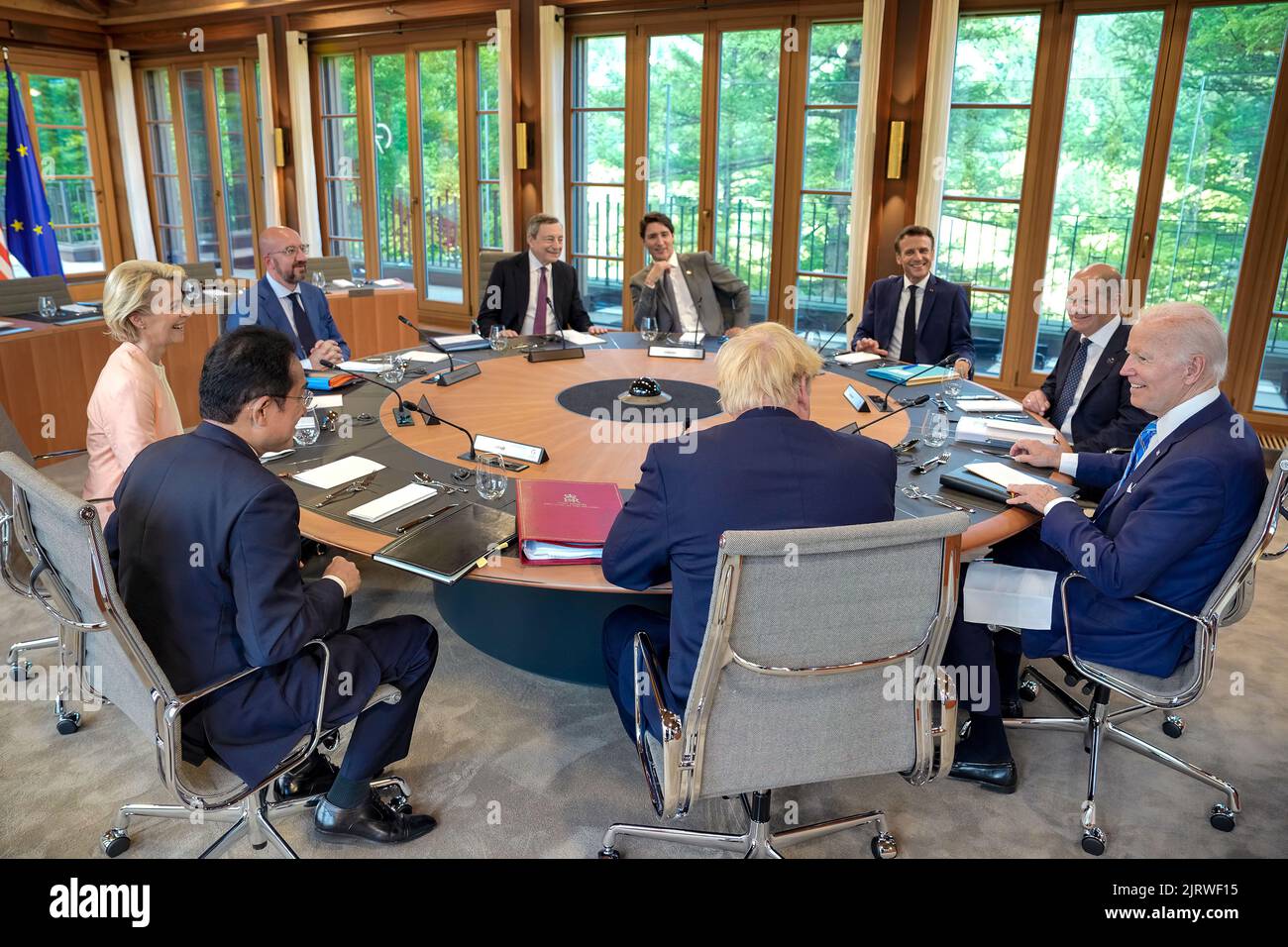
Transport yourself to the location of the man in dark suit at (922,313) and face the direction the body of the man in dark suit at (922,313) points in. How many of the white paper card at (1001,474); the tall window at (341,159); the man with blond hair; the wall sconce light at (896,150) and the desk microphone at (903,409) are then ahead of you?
3

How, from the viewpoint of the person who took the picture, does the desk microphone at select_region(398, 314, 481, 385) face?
facing away from the viewer and to the left of the viewer

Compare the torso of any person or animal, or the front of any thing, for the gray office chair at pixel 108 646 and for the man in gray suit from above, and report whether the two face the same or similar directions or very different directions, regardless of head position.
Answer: very different directions

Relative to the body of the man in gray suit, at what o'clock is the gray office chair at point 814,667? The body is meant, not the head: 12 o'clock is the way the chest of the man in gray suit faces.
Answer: The gray office chair is roughly at 12 o'clock from the man in gray suit.

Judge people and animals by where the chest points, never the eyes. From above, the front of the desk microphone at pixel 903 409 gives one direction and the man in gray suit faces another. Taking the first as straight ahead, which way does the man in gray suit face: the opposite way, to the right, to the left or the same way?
to the right

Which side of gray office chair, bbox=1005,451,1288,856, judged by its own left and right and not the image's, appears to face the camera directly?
left

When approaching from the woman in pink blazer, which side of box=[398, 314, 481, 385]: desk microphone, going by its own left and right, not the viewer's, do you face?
left

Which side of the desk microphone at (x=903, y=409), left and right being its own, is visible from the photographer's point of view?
right

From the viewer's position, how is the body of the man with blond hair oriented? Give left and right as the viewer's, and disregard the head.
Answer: facing away from the viewer

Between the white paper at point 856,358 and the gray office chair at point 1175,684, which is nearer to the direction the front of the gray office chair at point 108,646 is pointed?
the white paper

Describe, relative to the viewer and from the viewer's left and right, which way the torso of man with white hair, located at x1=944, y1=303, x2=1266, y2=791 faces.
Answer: facing to the left of the viewer
